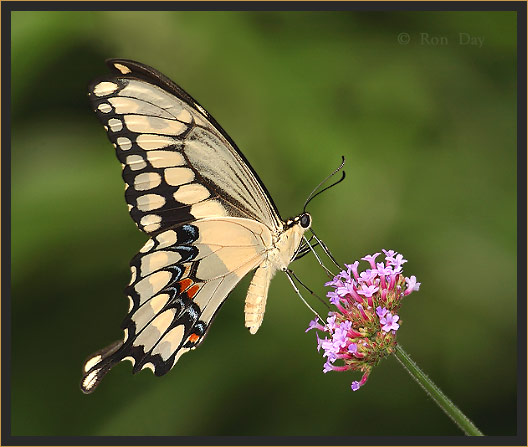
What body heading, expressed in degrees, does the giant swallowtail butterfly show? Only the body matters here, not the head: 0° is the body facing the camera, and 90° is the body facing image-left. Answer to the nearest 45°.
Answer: approximately 270°
